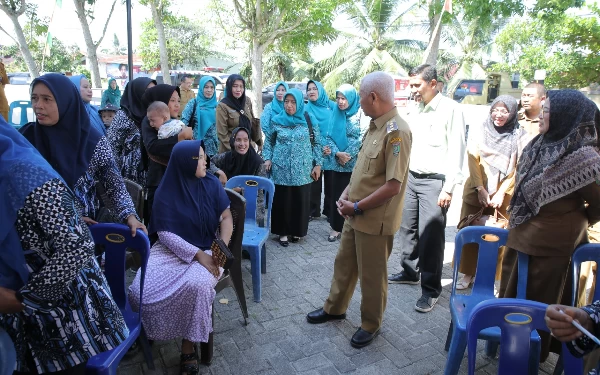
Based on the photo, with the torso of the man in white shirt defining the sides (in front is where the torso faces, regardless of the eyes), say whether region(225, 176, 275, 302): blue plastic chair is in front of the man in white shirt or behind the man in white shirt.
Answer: in front

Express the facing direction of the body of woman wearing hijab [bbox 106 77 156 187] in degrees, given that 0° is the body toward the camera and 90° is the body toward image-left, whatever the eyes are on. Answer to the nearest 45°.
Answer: approximately 270°

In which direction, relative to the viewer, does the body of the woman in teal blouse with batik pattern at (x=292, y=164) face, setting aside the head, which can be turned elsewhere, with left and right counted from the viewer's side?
facing the viewer

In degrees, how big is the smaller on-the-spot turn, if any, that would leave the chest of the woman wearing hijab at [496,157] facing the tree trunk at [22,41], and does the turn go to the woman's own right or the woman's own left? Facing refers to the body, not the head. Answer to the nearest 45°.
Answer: approximately 90° to the woman's own right

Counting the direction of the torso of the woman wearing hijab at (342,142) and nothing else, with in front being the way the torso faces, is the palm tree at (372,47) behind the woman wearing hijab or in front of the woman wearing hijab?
behind

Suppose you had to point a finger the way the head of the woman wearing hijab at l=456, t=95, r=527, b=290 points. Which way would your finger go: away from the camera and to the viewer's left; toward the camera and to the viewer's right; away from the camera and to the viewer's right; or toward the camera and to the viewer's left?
toward the camera and to the viewer's left

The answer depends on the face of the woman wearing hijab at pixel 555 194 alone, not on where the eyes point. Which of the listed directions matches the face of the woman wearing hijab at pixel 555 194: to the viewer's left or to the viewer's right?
to the viewer's left

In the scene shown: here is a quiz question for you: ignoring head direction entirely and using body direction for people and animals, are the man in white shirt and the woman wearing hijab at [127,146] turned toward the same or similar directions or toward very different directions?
very different directions

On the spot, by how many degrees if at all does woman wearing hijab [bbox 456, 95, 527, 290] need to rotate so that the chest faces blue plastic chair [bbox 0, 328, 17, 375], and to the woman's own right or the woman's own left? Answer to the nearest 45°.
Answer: approximately 45° to the woman's own right

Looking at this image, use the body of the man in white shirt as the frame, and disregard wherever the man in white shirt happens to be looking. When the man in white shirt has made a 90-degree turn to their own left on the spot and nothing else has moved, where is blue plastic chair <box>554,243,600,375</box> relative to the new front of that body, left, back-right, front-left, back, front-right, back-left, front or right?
front
